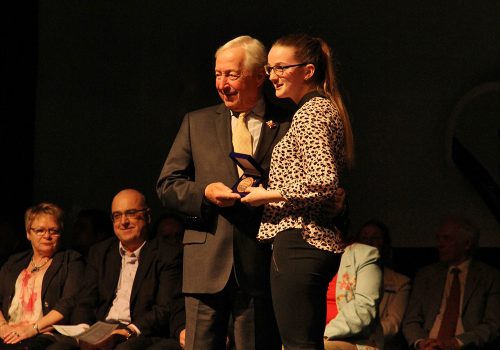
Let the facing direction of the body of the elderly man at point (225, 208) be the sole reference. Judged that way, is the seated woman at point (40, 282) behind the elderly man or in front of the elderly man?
behind

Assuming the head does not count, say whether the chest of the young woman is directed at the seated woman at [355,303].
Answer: no

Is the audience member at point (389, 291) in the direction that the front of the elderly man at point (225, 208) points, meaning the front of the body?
no

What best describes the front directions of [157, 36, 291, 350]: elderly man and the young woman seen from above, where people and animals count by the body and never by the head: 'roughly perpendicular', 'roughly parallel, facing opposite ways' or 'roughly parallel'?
roughly perpendicular

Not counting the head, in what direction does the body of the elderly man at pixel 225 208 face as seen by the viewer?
toward the camera

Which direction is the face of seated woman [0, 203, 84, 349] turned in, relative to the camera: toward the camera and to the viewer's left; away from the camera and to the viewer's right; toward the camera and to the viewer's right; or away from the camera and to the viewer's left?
toward the camera and to the viewer's right

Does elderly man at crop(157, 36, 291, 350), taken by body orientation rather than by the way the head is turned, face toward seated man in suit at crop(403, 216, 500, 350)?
no

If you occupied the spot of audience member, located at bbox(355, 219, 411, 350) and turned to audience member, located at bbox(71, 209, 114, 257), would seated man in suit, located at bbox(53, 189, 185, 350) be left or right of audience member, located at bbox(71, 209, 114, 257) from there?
left
